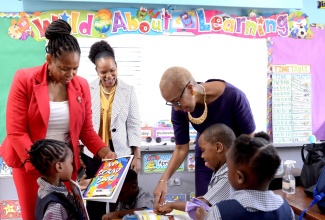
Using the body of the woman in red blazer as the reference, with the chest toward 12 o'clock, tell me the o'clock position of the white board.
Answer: The white board is roughly at 9 o'clock from the woman in red blazer.

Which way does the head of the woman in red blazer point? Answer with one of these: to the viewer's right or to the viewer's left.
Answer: to the viewer's right

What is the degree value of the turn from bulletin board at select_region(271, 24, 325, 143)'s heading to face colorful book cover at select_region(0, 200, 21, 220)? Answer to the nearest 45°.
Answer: approximately 45° to its right

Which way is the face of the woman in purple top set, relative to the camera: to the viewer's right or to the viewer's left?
to the viewer's left

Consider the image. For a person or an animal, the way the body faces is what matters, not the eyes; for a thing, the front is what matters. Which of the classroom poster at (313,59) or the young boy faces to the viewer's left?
the young boy
